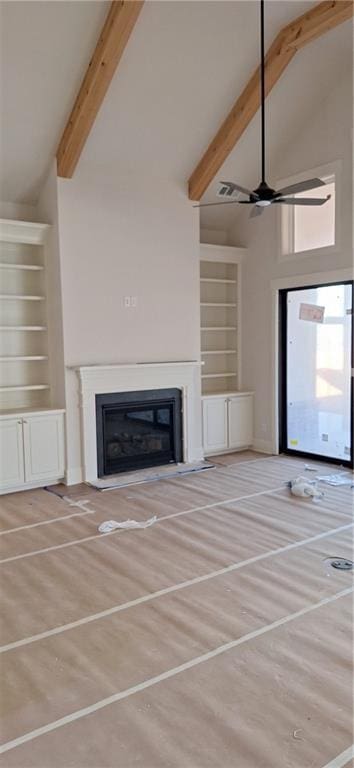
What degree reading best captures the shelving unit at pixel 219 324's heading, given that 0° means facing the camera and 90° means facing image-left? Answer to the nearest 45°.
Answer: approximately 315°

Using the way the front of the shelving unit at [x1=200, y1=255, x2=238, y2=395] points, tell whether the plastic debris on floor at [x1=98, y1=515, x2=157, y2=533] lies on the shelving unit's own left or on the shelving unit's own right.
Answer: on the shelving unit's own right

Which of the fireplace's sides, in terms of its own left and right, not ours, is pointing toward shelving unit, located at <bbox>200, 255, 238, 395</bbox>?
left

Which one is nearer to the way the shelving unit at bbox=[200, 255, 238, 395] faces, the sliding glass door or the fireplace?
the sliding glass door

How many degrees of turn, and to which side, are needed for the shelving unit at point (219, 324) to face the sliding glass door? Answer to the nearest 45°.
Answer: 0° — it already faces it

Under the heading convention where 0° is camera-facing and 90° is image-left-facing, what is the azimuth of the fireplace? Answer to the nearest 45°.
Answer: approximately 315°
